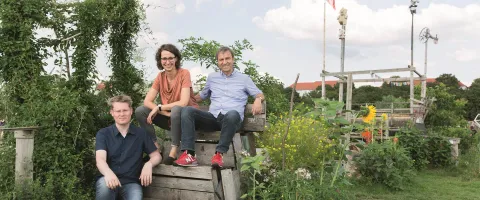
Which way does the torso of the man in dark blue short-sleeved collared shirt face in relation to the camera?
toward the camera

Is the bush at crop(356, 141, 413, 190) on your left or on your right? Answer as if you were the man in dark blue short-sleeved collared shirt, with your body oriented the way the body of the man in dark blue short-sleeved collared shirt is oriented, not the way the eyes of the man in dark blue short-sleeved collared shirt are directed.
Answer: on your left

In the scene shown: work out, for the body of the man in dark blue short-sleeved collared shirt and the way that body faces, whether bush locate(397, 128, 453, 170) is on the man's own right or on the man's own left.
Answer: on the man's own left

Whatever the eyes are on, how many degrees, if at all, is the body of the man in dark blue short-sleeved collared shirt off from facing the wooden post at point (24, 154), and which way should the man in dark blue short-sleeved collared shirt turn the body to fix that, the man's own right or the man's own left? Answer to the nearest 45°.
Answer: approximately 135° to the man's own right

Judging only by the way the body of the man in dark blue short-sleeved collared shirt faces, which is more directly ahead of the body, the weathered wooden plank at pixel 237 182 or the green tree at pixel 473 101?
the weathered wooden plank

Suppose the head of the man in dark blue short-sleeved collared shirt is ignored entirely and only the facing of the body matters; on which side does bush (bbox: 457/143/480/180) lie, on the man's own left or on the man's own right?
on the man's own left

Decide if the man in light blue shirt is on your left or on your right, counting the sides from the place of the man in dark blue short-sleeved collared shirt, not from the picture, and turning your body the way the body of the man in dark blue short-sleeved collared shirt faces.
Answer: on your left

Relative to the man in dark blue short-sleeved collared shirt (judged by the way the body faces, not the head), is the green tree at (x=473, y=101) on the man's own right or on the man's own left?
on the man's own left
